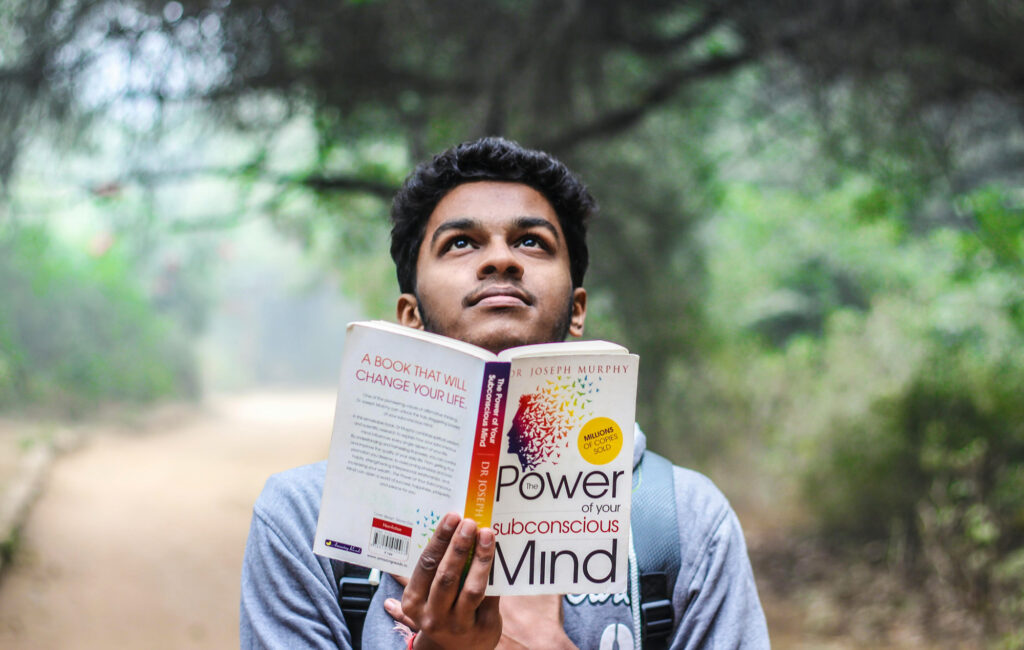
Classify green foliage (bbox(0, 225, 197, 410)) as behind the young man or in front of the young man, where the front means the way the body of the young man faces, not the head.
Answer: behind

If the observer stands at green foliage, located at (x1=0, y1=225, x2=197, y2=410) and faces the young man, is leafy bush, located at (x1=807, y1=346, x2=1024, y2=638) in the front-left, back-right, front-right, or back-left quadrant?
front-left

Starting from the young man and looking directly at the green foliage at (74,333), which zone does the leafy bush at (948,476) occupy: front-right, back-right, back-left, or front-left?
front-right

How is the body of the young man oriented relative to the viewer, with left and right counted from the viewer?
facing the viewer

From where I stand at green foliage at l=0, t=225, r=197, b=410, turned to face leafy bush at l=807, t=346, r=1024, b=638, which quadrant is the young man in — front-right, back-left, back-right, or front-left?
front-right

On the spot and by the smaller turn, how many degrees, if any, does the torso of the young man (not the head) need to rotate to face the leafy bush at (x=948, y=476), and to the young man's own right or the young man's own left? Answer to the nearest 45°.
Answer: approximately 135° to the young man's own left
